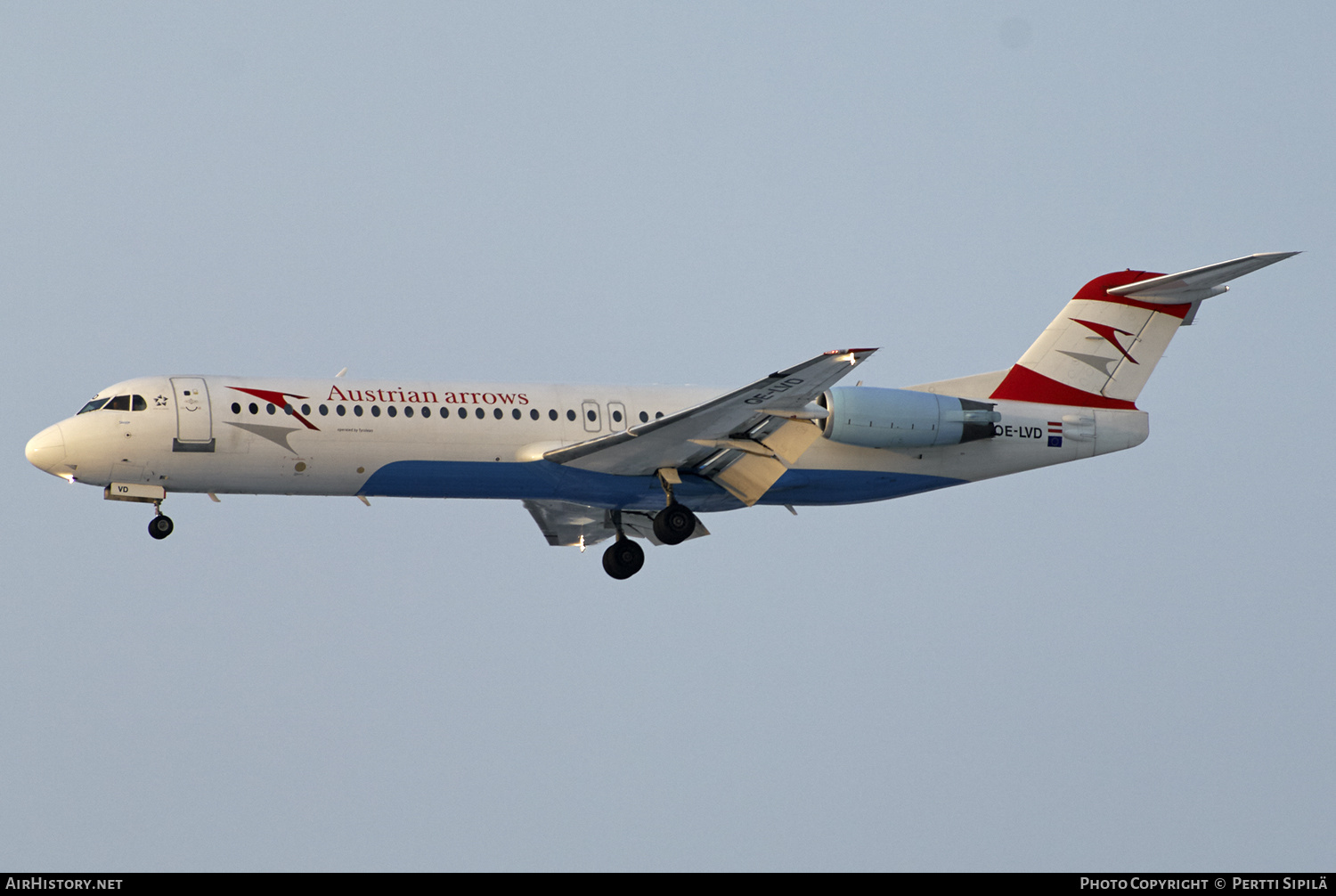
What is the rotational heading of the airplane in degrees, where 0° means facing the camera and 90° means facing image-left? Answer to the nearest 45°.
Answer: approximately 90°
